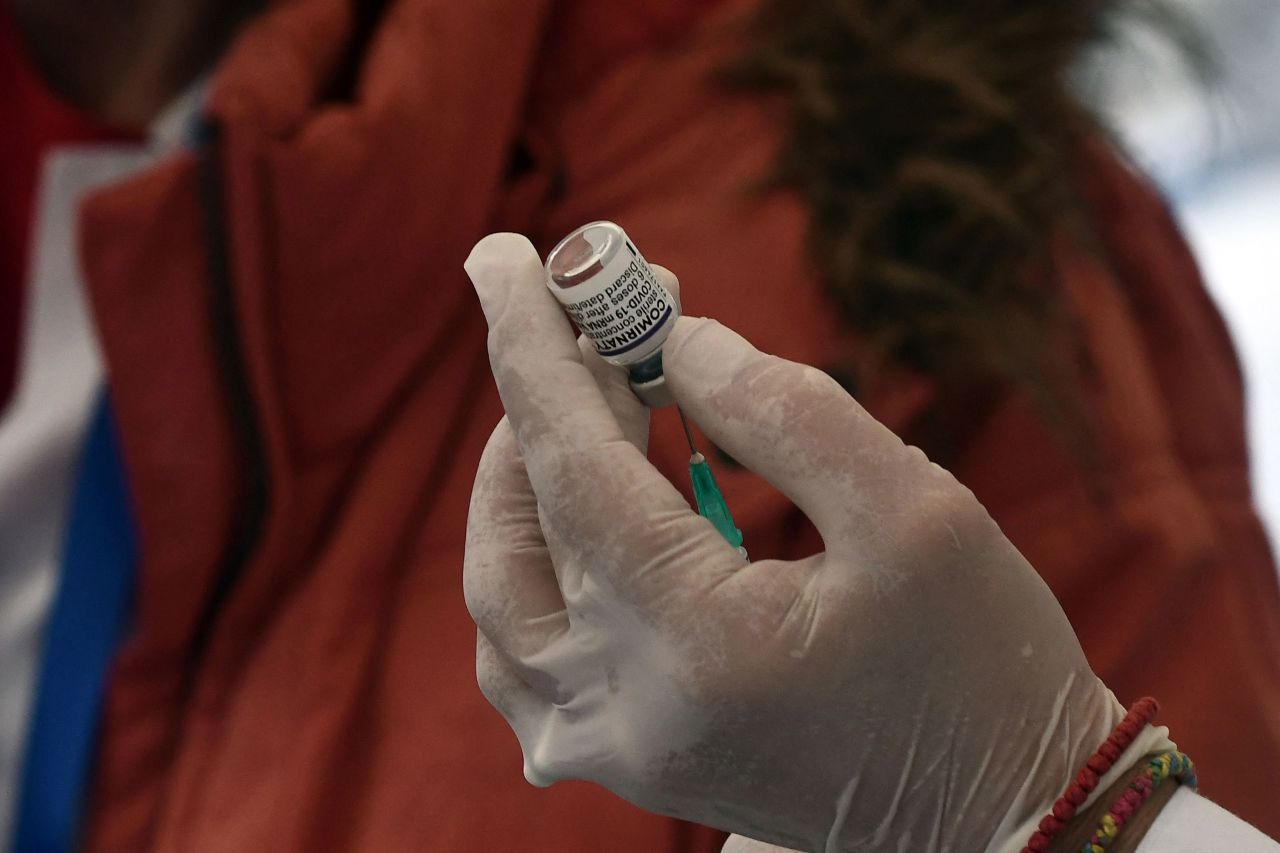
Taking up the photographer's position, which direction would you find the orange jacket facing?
facing the viewer and to the left of the viewer
